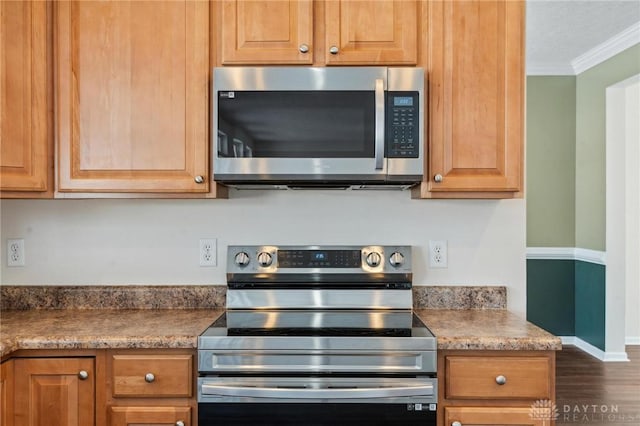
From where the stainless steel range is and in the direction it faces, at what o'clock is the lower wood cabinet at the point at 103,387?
The lower wood cabinet is roughly at 3 o'clock from the stainless steel range.

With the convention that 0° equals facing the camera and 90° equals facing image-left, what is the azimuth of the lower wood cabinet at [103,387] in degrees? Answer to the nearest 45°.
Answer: approximately 0°

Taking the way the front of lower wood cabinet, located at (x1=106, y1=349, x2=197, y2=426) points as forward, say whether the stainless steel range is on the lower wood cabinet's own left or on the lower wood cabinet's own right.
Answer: on the lower wood cabinet's own left

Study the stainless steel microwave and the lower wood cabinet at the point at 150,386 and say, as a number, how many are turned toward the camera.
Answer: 2
